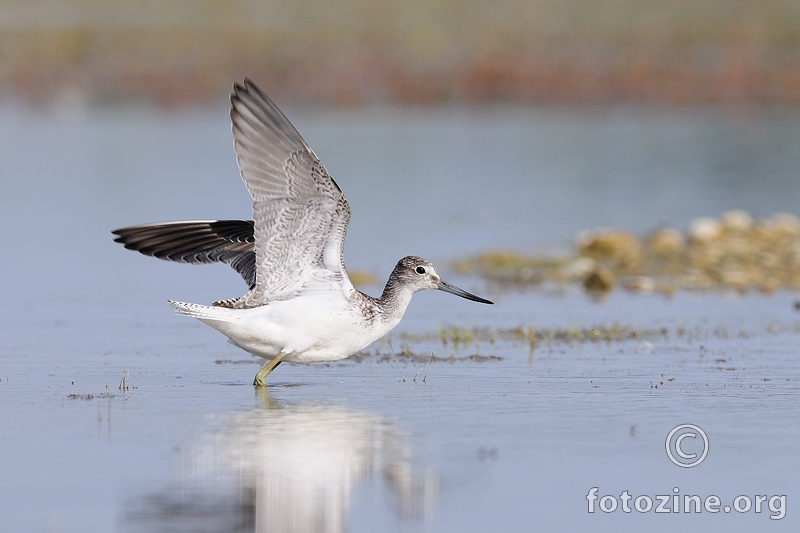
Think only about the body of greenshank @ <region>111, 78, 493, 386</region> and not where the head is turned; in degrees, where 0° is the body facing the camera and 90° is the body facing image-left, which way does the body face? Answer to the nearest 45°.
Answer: approximately 270°
